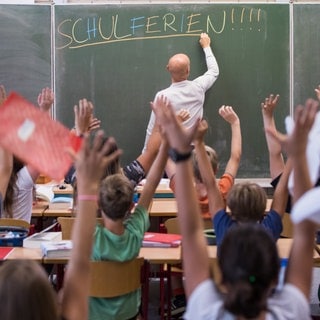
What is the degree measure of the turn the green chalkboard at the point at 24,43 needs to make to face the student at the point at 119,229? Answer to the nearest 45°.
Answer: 0° — it already faces them

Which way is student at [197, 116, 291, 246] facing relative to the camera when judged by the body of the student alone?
away from the camera

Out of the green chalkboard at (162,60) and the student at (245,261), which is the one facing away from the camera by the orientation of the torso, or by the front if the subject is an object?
the student

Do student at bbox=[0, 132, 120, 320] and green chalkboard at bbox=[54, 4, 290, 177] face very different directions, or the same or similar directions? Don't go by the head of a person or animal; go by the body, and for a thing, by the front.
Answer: very different directions

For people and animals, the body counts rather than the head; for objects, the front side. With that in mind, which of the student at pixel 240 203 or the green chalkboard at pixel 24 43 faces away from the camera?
the student

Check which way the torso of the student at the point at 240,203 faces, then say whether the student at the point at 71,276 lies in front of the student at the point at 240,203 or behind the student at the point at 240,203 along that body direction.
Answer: behind

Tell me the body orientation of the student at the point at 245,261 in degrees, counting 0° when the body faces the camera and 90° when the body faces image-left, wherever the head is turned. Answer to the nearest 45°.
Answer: approximately 180°

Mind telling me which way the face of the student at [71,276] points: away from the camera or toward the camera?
away from the camera

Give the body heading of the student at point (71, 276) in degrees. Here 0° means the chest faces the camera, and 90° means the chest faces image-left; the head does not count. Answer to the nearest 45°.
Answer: approximately 180°

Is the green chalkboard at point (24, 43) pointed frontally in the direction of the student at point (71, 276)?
yes
